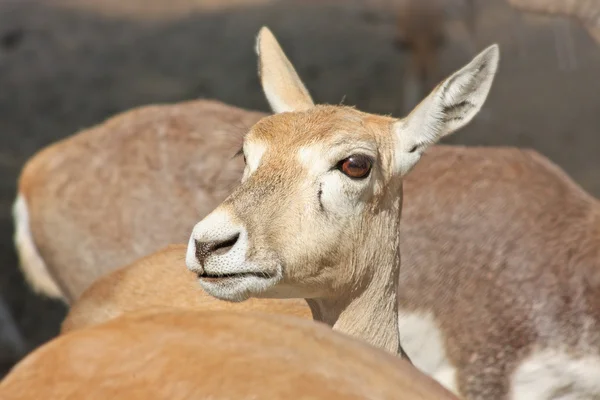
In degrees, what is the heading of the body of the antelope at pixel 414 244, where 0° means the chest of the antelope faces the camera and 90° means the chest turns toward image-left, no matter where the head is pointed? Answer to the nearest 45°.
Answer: approximately 45°
